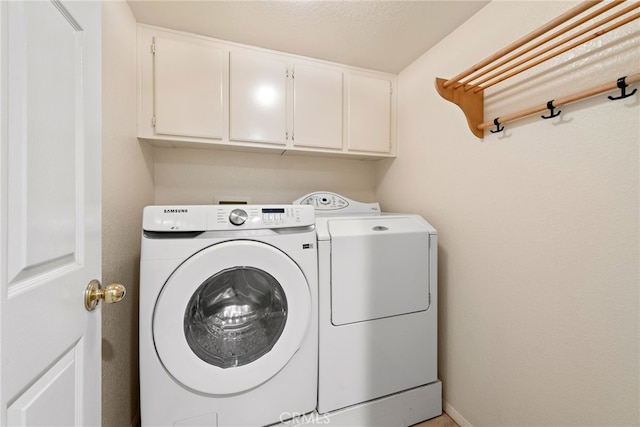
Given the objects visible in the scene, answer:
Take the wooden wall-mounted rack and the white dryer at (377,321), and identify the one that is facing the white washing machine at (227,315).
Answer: the wooden wall-mounted rack

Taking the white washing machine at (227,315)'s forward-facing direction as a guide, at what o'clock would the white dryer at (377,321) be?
The white dryer is roughly at 9 o'clock from the white washing machine.

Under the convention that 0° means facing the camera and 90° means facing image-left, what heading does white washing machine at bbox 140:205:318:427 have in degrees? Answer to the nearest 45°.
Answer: approximately 0°

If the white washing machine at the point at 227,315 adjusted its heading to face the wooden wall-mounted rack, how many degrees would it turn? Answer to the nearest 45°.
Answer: approximately 90° to its left

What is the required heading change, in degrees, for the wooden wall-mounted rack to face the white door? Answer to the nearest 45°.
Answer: approximately 45° to its left

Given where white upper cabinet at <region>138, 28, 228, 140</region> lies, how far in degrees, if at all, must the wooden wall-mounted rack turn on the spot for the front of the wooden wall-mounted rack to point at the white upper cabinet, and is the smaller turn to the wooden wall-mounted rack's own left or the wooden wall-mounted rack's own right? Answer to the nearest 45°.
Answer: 0° — it already faces it

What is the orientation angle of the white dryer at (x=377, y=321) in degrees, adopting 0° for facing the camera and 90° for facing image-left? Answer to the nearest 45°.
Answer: approximately 315°
